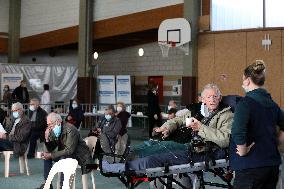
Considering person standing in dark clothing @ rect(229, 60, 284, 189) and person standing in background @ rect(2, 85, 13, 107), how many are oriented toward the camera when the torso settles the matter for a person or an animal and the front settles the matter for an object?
1

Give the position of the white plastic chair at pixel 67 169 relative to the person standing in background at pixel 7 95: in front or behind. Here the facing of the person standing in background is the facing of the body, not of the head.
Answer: in front

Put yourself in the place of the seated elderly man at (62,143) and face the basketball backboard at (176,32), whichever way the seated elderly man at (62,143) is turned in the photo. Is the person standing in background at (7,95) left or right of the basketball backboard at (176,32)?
left

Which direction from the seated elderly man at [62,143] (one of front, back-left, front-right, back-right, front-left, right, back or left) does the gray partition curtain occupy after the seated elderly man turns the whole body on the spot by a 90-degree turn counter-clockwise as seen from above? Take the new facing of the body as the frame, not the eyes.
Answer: back-left

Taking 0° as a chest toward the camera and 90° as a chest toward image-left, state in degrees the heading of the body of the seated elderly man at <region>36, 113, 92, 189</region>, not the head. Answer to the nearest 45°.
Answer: approximately 45°

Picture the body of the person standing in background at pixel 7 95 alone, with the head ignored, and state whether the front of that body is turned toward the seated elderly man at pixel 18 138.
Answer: yes

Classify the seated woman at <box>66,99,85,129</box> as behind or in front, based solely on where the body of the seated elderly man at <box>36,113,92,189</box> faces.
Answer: behind

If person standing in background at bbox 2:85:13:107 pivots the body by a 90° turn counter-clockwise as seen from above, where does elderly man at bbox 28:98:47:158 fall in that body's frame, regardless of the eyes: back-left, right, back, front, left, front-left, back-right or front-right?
right
